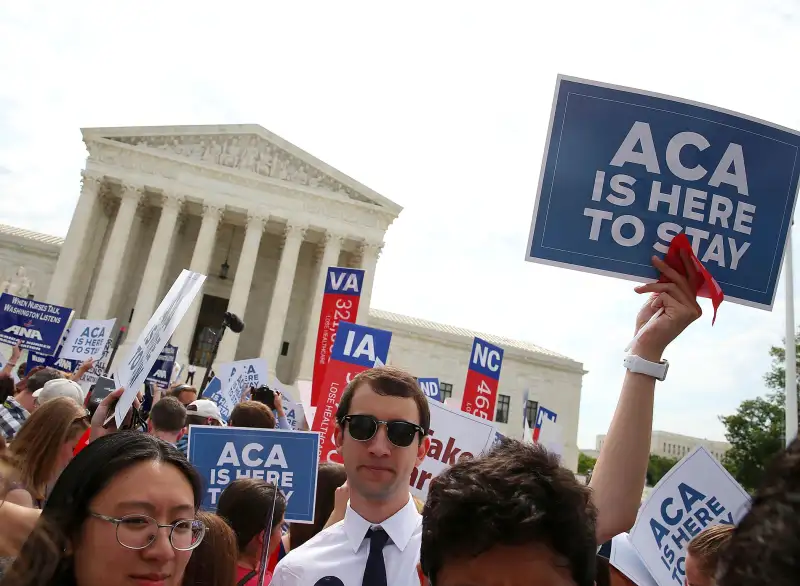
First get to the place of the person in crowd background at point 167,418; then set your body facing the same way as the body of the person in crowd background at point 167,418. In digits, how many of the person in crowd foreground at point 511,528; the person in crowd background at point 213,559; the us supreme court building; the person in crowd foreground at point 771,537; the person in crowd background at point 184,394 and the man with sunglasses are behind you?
4

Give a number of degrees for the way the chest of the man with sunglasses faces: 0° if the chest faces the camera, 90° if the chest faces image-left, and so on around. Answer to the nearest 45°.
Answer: approximately 0°

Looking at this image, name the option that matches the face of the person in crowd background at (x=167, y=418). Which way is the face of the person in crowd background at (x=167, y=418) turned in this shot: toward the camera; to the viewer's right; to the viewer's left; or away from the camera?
away from the camera

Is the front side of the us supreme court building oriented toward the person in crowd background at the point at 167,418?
yes

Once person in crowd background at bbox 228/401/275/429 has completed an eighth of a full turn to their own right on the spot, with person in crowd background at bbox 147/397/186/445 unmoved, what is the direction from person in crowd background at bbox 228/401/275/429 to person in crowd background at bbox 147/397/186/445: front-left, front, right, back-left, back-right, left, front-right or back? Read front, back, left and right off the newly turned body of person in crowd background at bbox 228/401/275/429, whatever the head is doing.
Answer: back-left

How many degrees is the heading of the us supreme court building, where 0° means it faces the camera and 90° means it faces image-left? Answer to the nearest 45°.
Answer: approximately 0°

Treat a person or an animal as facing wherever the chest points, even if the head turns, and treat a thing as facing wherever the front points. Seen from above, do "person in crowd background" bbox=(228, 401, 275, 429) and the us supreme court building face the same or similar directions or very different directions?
very different directions

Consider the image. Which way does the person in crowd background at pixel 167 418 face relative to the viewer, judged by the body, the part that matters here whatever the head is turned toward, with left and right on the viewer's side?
facing away from the viewer

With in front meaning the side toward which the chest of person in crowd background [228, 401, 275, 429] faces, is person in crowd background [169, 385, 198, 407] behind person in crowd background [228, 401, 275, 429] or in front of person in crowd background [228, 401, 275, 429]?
in front

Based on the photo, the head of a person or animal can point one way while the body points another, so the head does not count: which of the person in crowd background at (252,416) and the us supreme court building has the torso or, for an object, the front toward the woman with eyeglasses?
the us supreme court building

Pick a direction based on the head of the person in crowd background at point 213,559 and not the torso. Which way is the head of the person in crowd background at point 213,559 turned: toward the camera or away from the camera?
away from the camera
